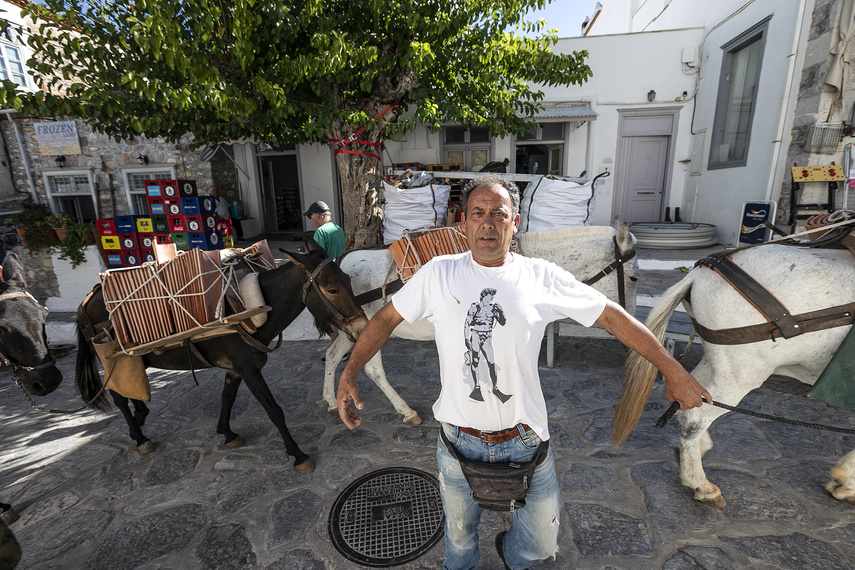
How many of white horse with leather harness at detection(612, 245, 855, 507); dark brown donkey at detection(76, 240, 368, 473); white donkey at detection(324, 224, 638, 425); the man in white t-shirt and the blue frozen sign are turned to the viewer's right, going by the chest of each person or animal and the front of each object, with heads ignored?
3

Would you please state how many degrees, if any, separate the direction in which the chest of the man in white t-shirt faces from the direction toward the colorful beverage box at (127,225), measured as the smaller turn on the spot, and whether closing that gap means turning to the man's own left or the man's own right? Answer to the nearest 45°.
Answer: approximately 135° to the man's own right

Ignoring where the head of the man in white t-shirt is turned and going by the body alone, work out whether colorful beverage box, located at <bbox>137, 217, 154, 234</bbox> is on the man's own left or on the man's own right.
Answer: on the man's own right

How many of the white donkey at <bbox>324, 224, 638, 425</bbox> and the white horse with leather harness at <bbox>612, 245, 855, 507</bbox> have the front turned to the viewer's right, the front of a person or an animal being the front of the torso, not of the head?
2

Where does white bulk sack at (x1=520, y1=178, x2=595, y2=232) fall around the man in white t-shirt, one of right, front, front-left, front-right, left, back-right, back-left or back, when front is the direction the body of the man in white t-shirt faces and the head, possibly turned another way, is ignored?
back

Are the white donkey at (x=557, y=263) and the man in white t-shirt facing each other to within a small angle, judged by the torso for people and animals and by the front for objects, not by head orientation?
no

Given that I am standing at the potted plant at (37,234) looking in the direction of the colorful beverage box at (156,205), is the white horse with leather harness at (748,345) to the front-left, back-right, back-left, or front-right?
front-right

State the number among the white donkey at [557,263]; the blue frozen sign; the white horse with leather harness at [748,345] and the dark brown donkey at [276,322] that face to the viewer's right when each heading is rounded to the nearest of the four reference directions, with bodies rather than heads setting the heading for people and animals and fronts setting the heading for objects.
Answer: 3

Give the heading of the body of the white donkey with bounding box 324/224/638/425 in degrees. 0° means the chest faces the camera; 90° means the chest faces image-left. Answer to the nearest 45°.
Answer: approximately 270°

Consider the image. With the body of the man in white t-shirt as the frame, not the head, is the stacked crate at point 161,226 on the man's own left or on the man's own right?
on the man's own right

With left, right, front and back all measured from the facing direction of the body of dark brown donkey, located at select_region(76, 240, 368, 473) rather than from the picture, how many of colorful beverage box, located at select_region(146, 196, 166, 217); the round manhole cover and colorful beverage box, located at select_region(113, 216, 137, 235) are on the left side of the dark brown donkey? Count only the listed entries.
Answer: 2

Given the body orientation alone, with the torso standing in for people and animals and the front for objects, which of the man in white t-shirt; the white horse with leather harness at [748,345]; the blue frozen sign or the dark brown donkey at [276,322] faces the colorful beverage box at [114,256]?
the blue frozen sign

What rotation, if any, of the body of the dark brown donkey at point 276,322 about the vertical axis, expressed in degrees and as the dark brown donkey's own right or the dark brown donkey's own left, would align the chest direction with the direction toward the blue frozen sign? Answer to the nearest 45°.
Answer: approximately 90° to the dark brown donkey's own left

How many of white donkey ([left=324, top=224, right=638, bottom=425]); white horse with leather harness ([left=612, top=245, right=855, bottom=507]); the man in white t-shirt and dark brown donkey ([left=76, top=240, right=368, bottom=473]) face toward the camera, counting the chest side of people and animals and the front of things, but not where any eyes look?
1

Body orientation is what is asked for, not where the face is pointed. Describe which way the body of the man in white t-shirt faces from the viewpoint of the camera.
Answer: toward the camera

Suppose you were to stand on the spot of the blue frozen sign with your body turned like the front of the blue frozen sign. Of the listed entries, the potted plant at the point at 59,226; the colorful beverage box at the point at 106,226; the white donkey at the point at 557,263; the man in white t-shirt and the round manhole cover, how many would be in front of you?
5

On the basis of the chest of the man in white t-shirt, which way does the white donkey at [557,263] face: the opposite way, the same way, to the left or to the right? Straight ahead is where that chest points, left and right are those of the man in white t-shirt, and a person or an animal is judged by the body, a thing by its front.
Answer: to the left

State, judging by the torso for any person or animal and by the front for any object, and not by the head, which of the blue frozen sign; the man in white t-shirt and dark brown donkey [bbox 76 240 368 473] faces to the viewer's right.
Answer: the dark brown donkey
